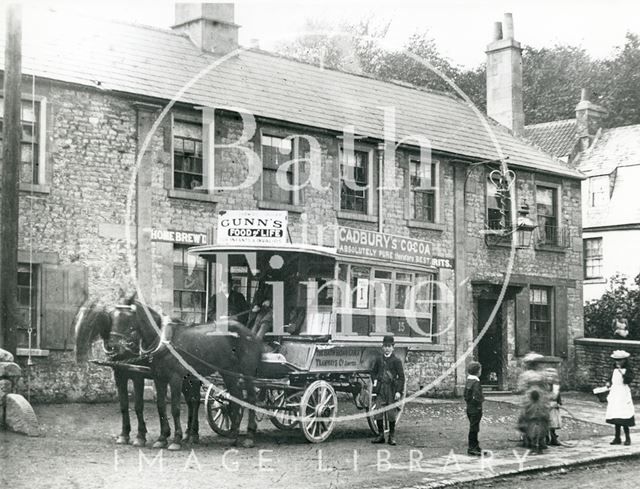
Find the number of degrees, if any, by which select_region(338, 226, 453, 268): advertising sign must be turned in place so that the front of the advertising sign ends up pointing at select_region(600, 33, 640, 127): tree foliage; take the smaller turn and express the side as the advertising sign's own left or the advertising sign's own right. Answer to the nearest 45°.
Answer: approximately 135° to the advertising sign's own left

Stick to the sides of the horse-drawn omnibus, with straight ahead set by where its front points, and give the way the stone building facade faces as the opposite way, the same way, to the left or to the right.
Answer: to the left

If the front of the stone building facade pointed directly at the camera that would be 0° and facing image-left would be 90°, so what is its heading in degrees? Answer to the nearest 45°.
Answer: approximately 315°

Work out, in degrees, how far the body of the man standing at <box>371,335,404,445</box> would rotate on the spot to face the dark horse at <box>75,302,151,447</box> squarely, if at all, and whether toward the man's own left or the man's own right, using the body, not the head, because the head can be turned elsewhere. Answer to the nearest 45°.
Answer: approximately 45° to the man's own right

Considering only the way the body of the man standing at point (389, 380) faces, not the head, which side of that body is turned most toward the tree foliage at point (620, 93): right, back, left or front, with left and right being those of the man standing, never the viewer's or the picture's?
back
